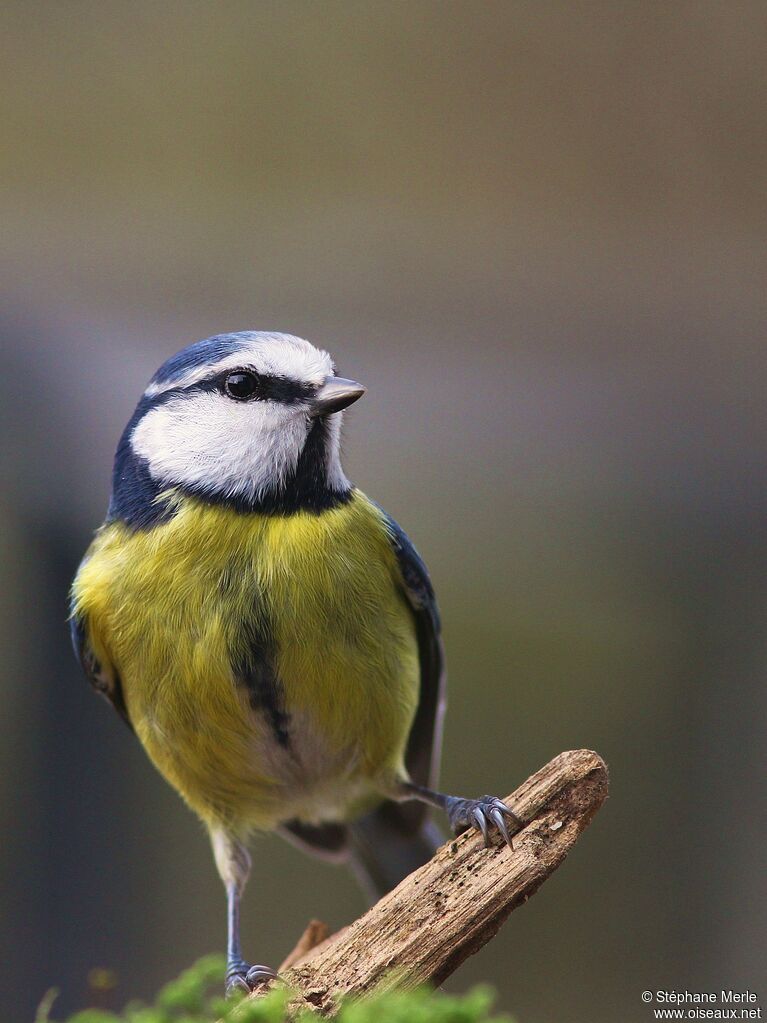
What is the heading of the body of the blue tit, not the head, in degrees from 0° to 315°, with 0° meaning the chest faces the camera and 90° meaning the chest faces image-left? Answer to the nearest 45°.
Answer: approximately 0°
